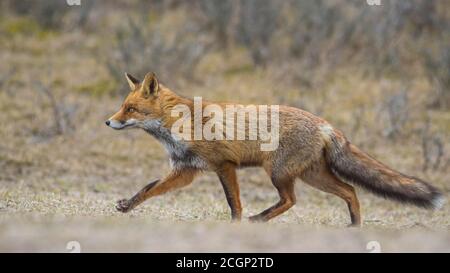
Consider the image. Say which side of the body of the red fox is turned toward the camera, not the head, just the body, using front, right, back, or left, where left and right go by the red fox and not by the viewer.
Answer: left
